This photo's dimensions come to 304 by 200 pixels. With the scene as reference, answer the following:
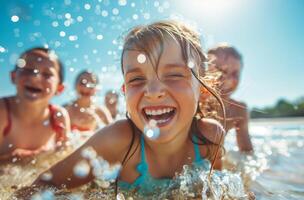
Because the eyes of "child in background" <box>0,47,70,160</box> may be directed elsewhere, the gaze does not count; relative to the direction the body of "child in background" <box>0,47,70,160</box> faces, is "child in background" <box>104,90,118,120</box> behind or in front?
behind

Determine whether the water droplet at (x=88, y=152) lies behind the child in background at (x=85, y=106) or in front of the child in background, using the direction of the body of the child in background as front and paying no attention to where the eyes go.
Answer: in front

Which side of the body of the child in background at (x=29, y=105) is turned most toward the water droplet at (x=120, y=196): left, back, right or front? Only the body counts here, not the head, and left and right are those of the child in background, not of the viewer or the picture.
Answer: front

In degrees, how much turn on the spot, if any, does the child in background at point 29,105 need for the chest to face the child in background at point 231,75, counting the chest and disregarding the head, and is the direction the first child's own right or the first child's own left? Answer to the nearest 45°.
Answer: approximately 90° to the first child's own left

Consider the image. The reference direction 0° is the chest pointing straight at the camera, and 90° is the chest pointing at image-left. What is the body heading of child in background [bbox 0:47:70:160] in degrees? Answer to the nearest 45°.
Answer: approximately 0°

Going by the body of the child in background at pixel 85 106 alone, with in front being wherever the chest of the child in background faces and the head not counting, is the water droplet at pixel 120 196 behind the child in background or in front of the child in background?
in front

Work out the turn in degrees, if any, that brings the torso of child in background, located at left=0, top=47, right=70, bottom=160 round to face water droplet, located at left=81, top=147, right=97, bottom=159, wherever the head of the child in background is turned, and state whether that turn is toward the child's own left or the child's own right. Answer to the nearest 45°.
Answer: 0° — they already face it

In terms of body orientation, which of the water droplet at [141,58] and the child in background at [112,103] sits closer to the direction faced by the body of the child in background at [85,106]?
the water droplet
